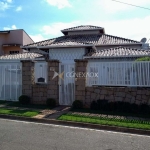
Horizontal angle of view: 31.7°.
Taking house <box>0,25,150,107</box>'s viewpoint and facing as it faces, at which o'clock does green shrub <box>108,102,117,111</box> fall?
The green shrub is roughly at 10 o'clock from the house.

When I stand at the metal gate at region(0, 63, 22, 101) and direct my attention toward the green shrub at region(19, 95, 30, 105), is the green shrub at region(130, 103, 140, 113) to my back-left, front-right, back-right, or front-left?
front-left

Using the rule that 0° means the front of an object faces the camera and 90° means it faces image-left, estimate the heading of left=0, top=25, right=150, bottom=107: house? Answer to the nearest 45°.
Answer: approximately 0°

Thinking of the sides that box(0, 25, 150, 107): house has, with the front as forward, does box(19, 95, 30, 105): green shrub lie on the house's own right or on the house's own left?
on the house's own right

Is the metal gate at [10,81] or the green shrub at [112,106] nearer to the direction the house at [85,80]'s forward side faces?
the green shrub

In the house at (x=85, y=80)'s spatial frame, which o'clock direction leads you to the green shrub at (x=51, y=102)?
The green shrub is roughly at 1 o'clock from the house.
